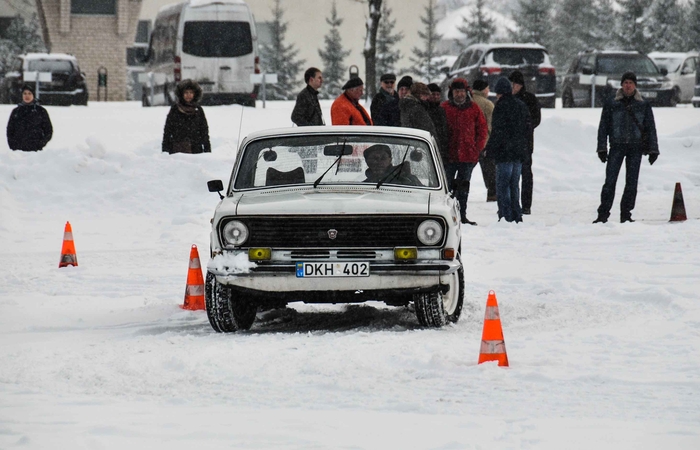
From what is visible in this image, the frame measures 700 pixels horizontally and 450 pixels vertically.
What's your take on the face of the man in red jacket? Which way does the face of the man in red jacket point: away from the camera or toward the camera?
toward the camera

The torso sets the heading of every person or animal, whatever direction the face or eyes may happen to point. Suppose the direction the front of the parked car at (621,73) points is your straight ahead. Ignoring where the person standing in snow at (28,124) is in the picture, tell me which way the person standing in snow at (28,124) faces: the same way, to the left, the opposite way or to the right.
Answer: the same way

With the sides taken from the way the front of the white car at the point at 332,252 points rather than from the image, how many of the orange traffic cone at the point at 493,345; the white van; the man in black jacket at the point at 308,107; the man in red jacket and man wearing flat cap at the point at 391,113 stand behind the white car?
4

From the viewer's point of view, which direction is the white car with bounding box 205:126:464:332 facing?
toward the camera

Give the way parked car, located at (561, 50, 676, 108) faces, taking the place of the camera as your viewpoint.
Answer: facing the viewer and to the right of the viewer

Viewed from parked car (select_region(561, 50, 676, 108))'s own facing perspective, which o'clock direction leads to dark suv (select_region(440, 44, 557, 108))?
The dark suv is roughly at 3 o'clock from the parked car.

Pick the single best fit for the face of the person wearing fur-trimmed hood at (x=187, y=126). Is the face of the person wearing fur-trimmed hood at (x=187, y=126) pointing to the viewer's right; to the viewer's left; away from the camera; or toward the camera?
toward the camera

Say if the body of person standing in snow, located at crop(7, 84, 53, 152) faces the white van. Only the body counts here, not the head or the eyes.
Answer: no

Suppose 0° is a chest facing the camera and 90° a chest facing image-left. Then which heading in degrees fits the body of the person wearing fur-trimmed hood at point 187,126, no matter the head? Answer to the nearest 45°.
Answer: approximately 0°

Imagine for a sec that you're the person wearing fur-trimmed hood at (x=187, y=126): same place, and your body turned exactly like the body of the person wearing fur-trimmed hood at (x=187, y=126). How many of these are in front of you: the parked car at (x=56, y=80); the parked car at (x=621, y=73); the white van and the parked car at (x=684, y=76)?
0

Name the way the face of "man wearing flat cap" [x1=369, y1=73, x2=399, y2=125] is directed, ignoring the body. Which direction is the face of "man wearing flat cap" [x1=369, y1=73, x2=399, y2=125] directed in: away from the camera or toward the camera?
toward the camera

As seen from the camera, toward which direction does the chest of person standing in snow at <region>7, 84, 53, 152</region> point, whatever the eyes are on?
toward the camera

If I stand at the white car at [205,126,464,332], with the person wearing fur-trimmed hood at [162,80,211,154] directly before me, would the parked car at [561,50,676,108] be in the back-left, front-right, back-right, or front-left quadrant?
front-right

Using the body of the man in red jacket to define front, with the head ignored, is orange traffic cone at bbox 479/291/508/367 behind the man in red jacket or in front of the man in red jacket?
in front

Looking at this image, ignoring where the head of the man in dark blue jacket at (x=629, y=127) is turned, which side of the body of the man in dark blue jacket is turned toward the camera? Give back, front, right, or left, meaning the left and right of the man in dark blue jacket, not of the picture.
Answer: front

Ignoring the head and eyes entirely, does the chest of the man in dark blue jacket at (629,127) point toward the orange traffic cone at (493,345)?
yes

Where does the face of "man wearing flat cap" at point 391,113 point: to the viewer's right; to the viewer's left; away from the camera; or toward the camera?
toward the camera

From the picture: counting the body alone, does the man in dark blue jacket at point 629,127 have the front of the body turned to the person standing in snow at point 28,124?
no

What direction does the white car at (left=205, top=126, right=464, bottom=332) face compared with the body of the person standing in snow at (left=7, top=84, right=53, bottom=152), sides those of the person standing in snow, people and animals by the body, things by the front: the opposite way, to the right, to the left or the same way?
the same way
